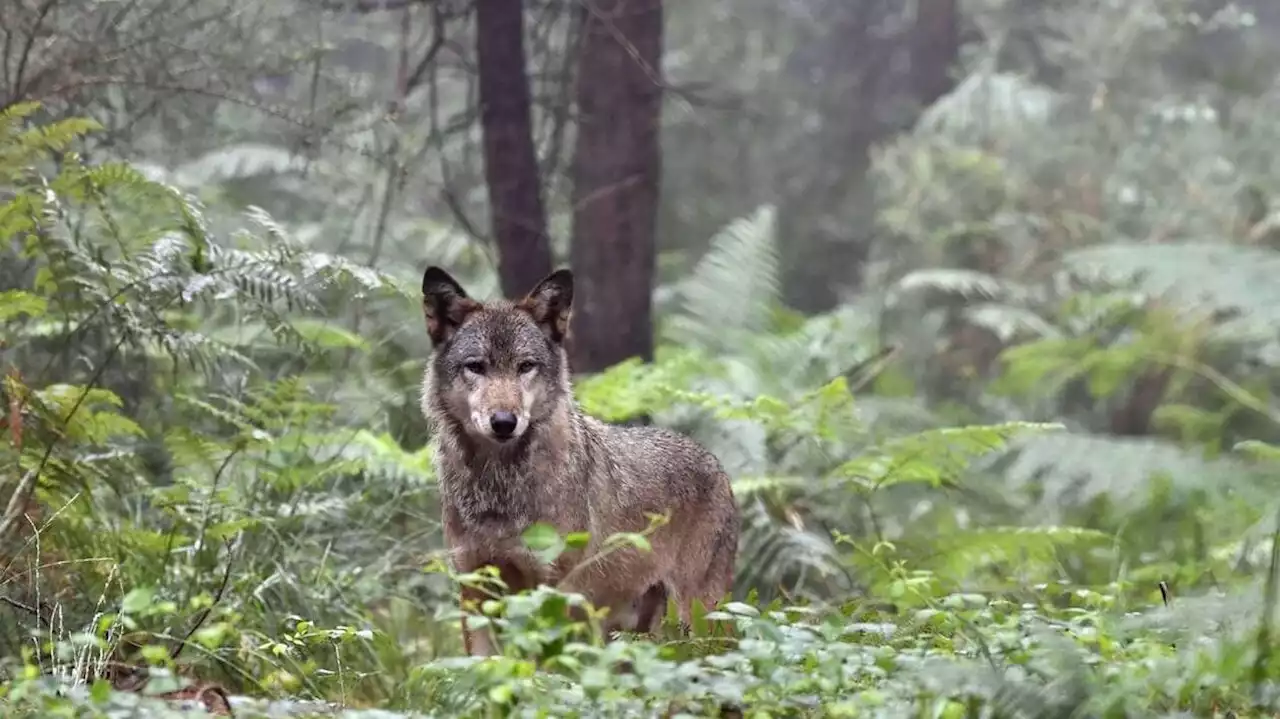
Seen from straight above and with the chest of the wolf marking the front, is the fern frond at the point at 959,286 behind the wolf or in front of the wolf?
behind

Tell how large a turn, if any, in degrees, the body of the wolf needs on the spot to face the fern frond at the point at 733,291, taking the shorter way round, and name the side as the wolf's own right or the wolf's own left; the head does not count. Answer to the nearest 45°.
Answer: approximately 135° to the wolf's own right

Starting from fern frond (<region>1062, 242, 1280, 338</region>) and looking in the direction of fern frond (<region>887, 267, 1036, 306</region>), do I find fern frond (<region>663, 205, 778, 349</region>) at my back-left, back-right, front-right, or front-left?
front-left

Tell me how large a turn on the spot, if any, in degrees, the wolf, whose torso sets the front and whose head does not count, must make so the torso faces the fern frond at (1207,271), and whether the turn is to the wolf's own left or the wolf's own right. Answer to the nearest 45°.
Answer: approximately 180°

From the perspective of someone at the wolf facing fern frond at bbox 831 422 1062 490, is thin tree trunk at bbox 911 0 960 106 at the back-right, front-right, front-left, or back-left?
front-left

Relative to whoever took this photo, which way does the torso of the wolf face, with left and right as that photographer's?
facing the viewer and to the left of the viewer

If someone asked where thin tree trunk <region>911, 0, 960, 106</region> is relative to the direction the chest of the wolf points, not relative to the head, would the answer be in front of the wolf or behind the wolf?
behind

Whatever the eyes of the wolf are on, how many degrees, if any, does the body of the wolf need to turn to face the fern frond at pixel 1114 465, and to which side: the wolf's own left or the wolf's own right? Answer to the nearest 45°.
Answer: approximately 180°

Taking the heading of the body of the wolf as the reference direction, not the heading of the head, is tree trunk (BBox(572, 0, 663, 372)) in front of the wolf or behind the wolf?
behind

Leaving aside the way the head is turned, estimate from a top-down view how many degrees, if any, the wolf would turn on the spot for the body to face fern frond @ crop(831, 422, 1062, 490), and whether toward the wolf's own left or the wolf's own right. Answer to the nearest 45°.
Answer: approximately 180°

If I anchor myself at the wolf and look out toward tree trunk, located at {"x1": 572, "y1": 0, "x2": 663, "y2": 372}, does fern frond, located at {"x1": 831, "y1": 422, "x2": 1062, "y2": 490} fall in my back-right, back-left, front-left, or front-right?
front-right
